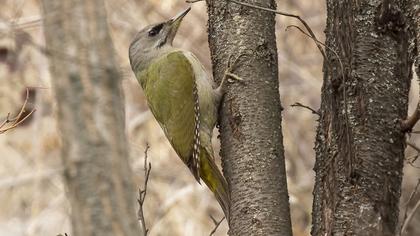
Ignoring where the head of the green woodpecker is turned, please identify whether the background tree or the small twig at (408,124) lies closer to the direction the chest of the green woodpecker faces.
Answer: the small twig

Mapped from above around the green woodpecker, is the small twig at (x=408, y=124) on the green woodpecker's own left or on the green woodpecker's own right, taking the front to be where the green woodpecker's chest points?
on the green woodpecker's own right

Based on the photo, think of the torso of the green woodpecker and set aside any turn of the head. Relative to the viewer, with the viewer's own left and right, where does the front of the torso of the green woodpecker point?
facing to the right of the viewer

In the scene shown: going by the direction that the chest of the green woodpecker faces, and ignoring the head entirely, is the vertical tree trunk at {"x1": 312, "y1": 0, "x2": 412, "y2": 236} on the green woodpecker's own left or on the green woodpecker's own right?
on the green woodpecker's own right
